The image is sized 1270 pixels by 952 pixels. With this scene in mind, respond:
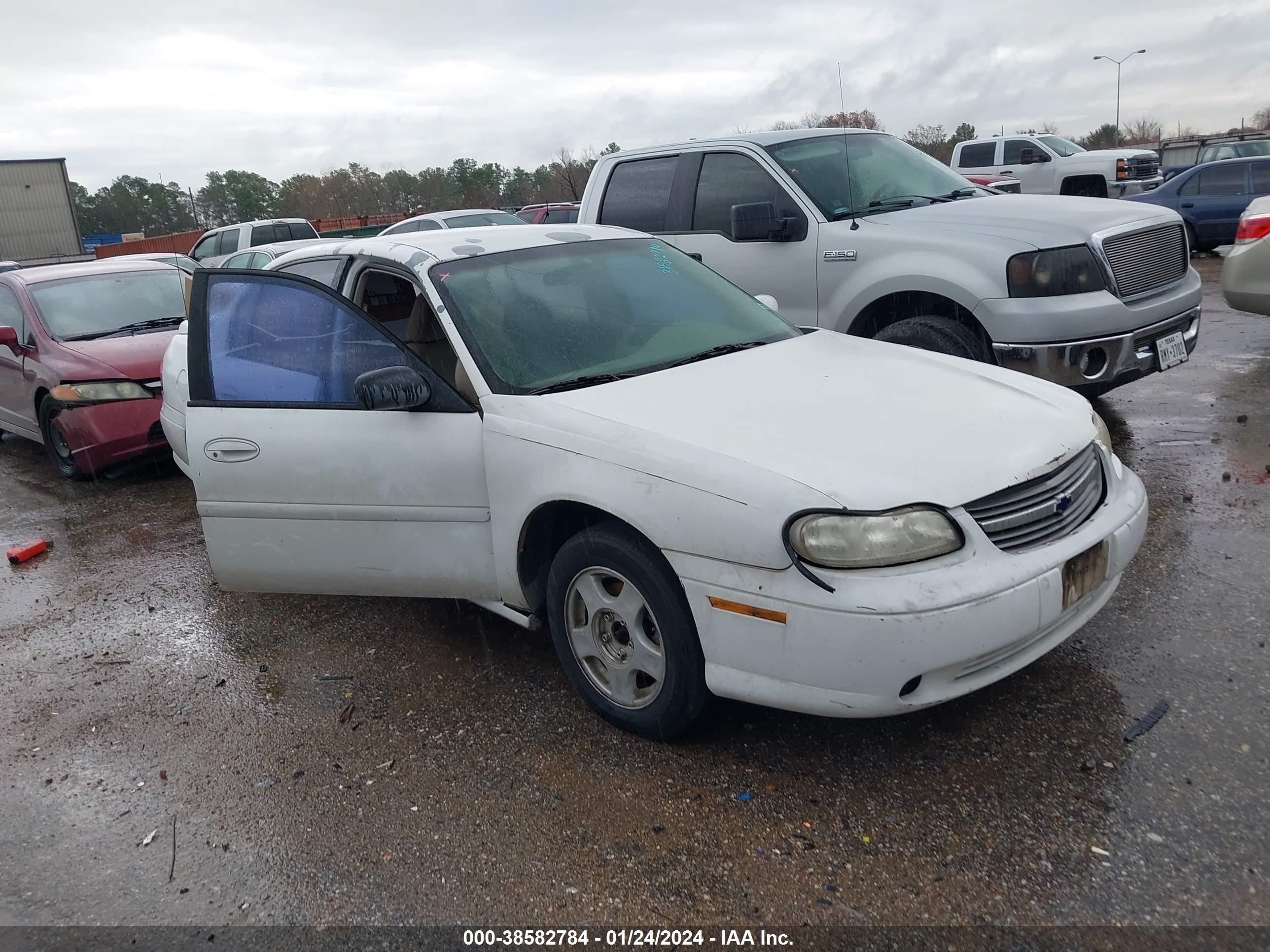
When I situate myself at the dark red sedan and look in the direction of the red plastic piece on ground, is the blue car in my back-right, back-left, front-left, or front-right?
back-left

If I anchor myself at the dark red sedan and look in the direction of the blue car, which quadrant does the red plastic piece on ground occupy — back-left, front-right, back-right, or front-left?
back-right

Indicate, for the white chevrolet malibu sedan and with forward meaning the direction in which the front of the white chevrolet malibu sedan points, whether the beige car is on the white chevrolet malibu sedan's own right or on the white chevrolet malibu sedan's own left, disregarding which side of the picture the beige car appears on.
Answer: on the white chevrolet malibu sedan's own left

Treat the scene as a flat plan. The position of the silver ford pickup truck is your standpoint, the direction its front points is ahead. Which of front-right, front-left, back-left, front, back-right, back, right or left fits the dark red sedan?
back-right

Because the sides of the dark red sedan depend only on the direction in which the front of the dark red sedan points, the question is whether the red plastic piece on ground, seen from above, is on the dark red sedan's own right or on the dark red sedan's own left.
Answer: on the dark red sedan's own right

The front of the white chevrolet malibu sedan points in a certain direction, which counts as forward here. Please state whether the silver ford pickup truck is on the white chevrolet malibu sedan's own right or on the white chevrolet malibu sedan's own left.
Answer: on the white chevrolet malibu sedan's own left

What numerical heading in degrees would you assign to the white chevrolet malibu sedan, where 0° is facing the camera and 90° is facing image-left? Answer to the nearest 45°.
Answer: approximately 315°
